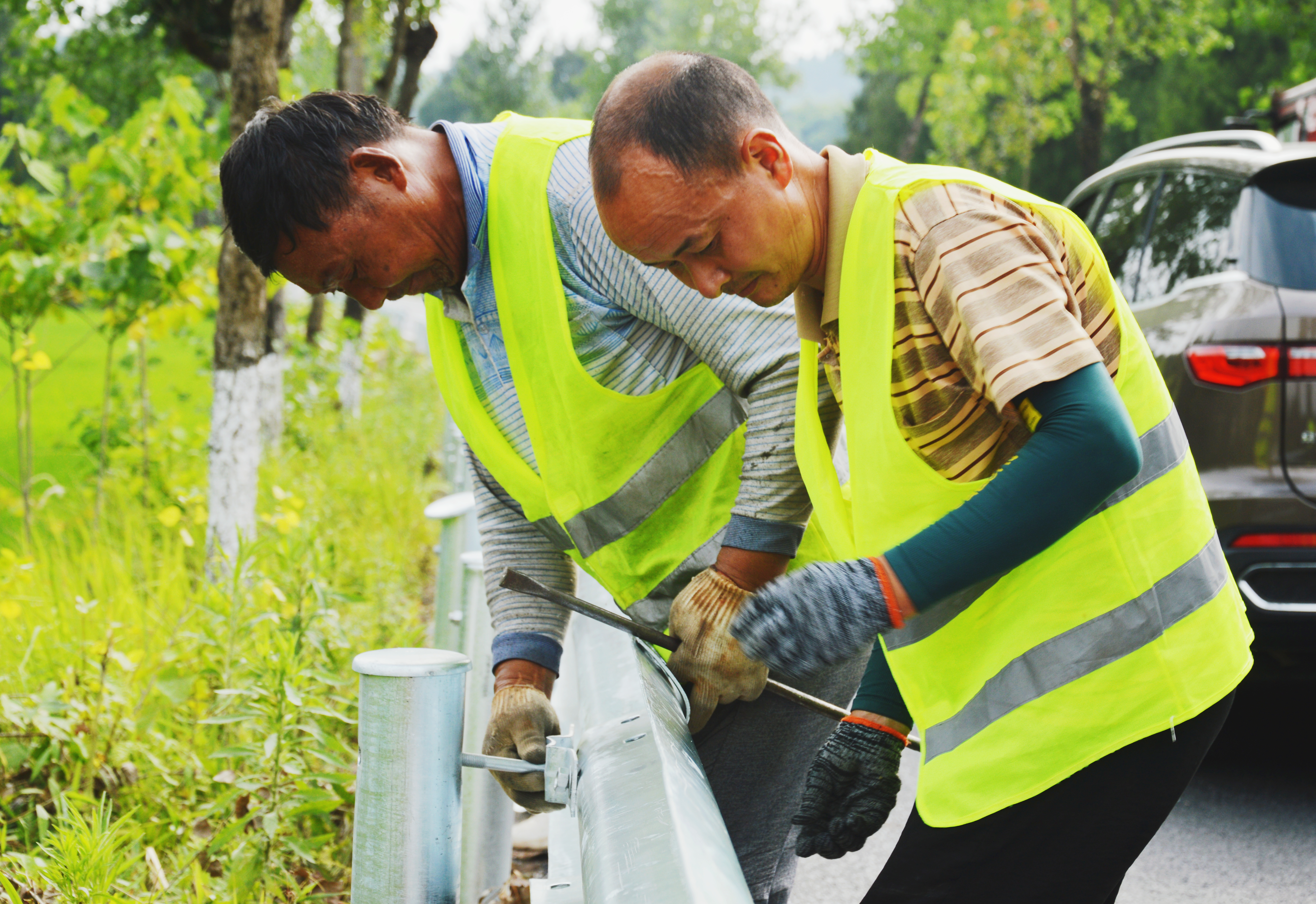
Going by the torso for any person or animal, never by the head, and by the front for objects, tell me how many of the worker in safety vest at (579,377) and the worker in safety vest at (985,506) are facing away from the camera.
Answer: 0

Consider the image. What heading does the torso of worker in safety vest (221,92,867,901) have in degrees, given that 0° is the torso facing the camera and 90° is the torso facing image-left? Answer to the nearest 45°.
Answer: approximately 45°

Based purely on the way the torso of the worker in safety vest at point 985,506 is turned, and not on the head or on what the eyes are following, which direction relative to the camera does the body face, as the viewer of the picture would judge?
to the viewer's left

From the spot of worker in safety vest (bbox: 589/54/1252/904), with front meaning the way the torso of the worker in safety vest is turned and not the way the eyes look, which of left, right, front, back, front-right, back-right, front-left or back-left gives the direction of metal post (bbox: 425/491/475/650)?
front-right

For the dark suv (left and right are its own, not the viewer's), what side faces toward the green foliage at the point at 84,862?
left

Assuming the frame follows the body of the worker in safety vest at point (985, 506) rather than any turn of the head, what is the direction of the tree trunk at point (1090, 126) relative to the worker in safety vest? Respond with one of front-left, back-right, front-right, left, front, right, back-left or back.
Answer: right

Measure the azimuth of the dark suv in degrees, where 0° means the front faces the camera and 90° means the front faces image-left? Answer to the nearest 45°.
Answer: approximately 135°

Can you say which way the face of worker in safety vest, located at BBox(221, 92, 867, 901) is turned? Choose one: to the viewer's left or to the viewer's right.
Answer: to the viewer's left

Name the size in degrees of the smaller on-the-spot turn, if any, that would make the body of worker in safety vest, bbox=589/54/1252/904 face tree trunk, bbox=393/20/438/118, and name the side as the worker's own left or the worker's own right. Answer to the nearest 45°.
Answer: approximately 45° to the worker's own right

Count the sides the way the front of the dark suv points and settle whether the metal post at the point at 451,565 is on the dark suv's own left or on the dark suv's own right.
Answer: on the dark suv's own left
